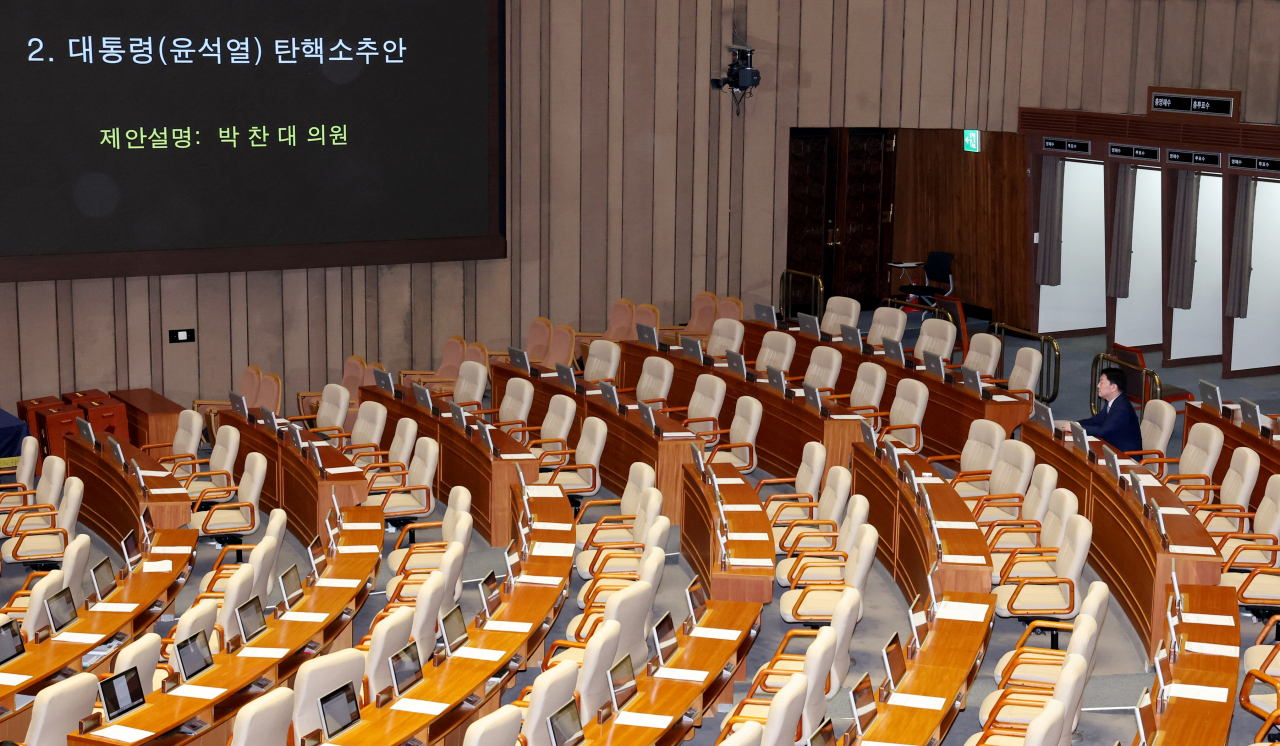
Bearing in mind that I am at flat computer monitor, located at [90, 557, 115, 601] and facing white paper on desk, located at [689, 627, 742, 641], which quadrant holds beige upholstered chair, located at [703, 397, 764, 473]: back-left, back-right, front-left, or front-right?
front-left

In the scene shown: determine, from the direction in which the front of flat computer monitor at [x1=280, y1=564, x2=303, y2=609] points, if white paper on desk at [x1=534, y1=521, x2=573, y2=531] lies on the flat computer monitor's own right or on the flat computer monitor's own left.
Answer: on the flat computer monitor's own left

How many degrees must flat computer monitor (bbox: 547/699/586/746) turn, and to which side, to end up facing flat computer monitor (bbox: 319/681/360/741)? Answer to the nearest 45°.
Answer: approximately 135° to its right

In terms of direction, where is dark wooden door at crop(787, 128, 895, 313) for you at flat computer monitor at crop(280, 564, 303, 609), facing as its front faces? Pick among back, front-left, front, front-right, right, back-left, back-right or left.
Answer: left

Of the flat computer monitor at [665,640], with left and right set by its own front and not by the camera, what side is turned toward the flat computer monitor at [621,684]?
right

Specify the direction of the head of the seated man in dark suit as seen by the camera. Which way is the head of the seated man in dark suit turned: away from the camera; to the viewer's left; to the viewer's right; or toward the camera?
to the viewer's left

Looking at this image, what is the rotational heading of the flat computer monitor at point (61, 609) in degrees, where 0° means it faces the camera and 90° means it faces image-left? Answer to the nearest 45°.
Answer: approximately 315°

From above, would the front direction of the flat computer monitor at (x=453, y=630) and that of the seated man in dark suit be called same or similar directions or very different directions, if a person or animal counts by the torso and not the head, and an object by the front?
very different directions

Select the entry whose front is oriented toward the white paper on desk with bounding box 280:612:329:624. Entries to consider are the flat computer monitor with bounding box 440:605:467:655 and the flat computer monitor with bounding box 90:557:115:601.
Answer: the flat computer monitor with bounding box 90:557:115:601

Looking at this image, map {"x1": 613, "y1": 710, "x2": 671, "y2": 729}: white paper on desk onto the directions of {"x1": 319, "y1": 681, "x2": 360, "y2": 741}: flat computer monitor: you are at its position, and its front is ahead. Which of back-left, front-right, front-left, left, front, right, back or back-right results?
front-left

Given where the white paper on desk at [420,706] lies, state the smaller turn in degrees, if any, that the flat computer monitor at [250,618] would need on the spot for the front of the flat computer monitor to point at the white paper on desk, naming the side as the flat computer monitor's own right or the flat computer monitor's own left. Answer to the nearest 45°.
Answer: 0° — it already faces it

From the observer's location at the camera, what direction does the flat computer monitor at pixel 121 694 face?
facing the viewer and to the right of the viewer

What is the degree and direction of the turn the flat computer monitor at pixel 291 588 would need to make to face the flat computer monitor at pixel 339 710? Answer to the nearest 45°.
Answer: approximately 45° to its right

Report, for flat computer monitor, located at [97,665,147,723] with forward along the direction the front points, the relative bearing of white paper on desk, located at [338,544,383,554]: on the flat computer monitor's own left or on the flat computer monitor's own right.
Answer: on the flat computer monitor's own left

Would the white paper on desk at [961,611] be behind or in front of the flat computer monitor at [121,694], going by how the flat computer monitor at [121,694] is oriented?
in front

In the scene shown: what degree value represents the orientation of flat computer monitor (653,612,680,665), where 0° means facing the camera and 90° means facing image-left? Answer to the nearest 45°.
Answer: approximately 315°

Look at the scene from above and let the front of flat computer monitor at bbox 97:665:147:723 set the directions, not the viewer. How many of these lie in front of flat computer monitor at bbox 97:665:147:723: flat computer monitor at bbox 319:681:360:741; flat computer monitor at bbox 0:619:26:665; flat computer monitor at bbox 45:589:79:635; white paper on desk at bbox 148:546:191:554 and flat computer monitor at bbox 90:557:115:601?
1

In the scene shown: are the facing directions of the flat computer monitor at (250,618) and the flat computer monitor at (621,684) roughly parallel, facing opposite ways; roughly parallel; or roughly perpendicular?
roughly parallel

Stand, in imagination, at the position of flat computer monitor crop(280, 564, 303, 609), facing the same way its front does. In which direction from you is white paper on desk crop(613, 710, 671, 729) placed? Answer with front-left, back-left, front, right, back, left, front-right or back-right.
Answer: front

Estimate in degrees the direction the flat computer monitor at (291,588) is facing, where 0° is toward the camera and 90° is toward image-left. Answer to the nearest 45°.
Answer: approximately 315°
